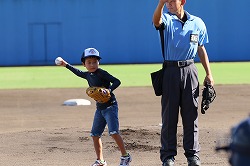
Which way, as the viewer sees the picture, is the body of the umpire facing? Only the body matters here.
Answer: toward the camera

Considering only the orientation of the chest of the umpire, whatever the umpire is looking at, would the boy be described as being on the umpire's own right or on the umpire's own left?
on the umpire's own right

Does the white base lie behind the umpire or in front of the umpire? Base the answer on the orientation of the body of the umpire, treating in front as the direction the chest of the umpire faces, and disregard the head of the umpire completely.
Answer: behind

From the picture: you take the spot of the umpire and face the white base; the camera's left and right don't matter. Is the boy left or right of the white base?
left
